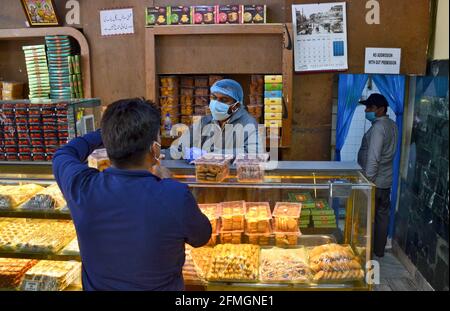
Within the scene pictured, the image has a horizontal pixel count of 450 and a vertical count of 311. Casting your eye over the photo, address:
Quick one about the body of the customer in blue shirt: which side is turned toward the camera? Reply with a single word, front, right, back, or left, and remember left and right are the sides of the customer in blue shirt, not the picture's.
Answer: back

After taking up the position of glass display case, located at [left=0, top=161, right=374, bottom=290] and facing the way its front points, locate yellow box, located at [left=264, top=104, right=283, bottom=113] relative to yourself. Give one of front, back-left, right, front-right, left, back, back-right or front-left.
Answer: back

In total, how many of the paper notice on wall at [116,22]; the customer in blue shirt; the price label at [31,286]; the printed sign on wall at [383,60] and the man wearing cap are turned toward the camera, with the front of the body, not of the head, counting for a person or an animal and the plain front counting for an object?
3

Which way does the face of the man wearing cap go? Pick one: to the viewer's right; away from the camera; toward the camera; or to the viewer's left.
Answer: to the viewer's left

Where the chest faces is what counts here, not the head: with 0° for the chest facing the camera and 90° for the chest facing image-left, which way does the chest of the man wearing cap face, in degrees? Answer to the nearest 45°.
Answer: approximately 90°

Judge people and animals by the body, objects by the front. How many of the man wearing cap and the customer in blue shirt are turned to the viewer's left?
1

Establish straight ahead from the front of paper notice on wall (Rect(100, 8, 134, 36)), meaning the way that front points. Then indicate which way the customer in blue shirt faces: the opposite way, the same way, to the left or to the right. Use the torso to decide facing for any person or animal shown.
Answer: the opposite way

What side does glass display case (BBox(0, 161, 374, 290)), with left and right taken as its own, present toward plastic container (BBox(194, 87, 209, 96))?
back

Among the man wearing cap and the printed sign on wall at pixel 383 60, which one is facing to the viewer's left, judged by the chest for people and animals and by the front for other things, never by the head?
the man wearing cap

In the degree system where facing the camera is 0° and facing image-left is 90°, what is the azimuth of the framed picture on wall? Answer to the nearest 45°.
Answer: approximately 0°
